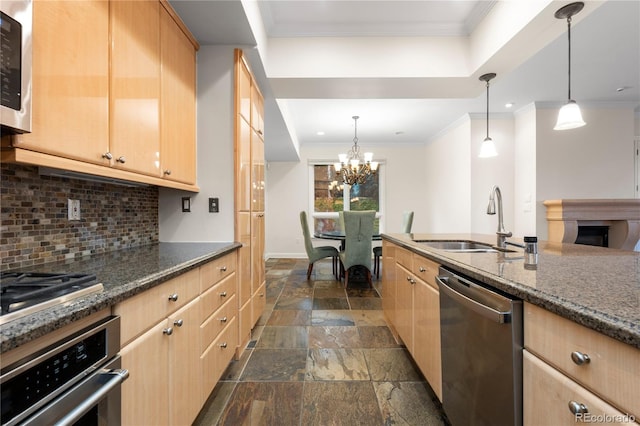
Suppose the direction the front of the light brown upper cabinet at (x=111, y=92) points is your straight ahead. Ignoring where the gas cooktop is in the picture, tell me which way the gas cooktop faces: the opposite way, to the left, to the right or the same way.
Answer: the same way

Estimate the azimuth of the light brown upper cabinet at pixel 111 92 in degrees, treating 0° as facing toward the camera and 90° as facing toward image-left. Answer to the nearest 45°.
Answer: approximately 315°

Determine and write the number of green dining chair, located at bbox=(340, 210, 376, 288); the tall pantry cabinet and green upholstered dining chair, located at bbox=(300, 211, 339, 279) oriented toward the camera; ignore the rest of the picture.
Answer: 0

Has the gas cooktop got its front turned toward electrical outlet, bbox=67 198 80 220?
no

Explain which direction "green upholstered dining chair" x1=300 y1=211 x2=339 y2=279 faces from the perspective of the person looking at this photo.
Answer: facing to the right of the viewer

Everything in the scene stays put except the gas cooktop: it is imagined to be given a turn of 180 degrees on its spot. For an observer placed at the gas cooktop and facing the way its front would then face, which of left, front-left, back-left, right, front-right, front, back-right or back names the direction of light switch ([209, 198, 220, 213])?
right

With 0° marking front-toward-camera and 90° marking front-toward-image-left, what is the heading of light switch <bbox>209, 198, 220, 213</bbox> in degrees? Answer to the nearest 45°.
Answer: approximately 0°

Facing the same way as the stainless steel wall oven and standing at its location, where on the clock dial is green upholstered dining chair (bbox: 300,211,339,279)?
The green upholstered dining chair is roughly at 9 o'clock from the stainless steel wall oven.

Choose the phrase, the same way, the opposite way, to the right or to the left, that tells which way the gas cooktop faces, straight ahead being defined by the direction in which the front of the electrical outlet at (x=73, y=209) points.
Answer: the same way

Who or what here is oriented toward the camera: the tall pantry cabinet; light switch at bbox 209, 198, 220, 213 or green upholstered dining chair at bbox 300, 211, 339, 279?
the light switch

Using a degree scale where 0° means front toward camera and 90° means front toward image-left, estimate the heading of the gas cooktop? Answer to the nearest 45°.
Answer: approximately 315°

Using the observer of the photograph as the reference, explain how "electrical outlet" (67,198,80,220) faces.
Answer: facing the viewer and to the right of the viewer

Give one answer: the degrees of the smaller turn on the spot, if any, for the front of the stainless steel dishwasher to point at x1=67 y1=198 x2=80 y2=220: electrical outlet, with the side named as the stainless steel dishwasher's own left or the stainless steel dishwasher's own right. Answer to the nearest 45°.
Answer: approximately 45° to the stainless steel dishwasher's own right

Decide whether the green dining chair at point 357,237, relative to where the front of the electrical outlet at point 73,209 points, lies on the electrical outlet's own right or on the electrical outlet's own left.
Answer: on the electrical outlet's own left

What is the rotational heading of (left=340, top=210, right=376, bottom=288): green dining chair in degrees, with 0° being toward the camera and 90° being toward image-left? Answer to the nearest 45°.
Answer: approximately 180°

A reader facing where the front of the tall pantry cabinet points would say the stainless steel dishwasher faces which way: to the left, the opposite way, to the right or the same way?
the opposite way

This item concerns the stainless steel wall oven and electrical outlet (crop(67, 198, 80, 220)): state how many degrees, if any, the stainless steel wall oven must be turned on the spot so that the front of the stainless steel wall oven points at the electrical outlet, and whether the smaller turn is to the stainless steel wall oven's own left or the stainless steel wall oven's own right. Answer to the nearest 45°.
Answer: approximately 135° to the stainless steel wall oven's own left

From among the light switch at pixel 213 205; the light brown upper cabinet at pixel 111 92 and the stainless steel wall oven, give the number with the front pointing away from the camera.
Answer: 0
